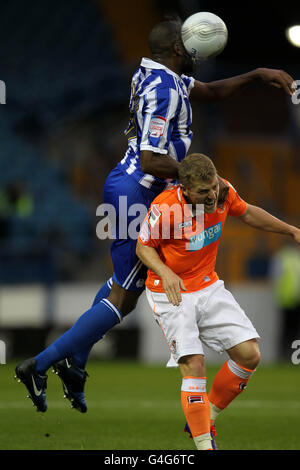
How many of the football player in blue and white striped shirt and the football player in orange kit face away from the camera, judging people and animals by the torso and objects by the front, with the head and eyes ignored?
0

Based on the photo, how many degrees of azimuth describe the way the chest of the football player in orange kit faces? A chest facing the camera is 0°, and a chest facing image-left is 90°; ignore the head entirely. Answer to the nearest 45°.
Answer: approximately 315°

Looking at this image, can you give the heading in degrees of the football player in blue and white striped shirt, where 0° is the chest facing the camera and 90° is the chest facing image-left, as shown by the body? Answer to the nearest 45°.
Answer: approximately 270°
